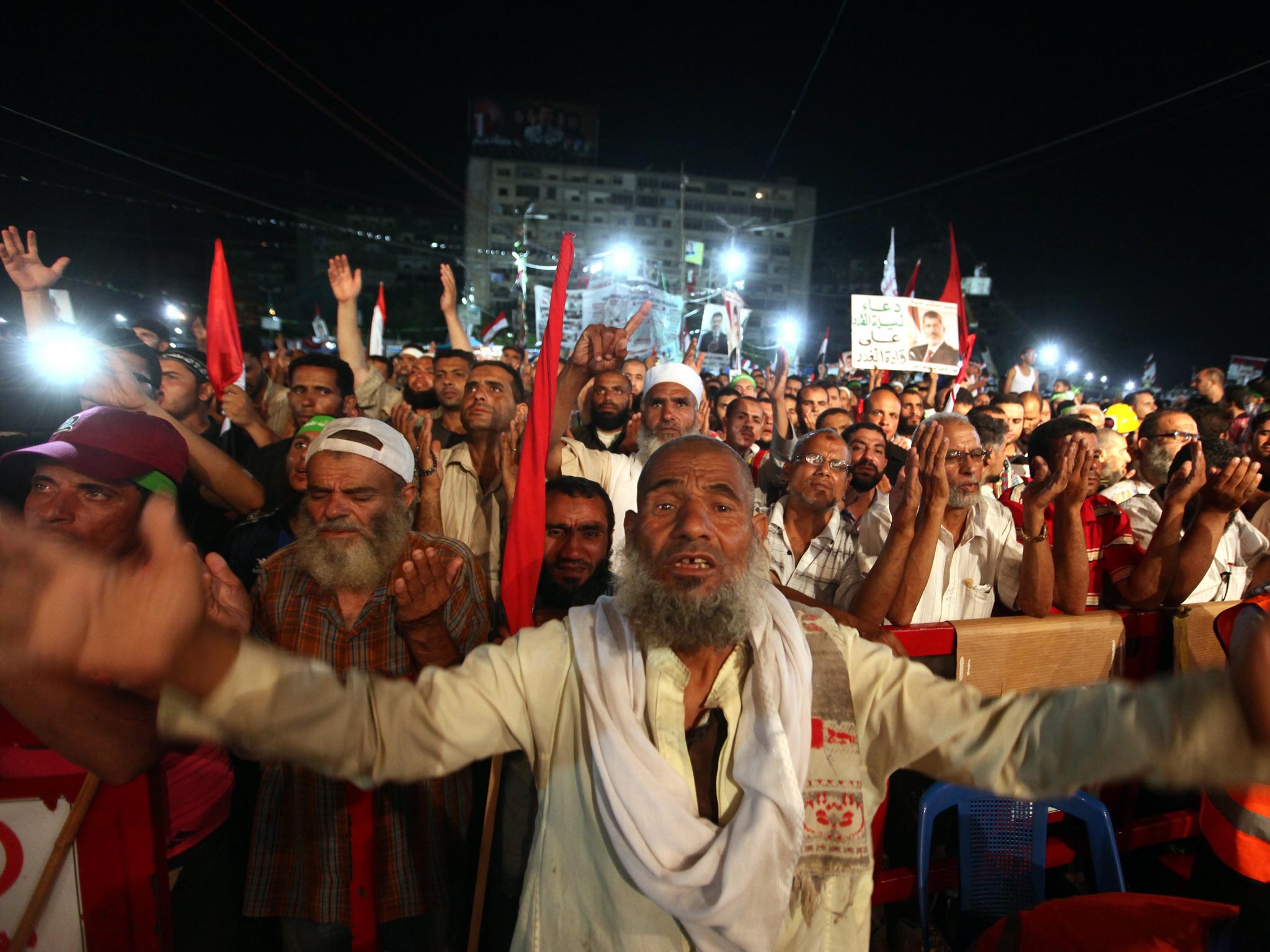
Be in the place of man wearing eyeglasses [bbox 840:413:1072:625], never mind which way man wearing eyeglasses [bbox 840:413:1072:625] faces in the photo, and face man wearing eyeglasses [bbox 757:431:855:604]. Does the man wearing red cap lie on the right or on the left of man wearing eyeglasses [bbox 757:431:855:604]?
left

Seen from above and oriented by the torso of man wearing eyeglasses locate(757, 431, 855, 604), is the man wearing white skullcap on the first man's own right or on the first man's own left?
on the first man's own right

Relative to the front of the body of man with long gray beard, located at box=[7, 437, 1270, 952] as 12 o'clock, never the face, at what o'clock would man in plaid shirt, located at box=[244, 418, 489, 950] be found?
The man in plaid shirt is roughly at 4 o'clock from the man with long gray beard.

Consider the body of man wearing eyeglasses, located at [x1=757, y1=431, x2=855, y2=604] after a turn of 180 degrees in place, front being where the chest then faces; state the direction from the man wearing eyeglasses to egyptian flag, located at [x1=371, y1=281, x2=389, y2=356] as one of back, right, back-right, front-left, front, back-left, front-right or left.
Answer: front-left

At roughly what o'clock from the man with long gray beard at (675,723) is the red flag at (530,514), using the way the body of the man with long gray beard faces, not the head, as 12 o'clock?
The red flag is roughly at 5 o'clock from the man with long gray beard.

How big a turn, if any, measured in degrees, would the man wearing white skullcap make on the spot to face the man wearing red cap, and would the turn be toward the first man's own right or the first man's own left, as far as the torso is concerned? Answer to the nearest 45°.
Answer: approximately 45° to the first man's own right

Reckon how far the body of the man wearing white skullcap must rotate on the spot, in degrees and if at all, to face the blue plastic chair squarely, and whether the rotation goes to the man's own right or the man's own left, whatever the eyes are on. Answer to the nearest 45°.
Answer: approximately 45° to the man's own left

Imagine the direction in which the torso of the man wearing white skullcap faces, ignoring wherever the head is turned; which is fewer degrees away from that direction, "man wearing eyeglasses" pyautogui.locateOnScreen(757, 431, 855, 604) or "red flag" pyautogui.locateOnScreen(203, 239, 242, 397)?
the man wearing eyeglasses
